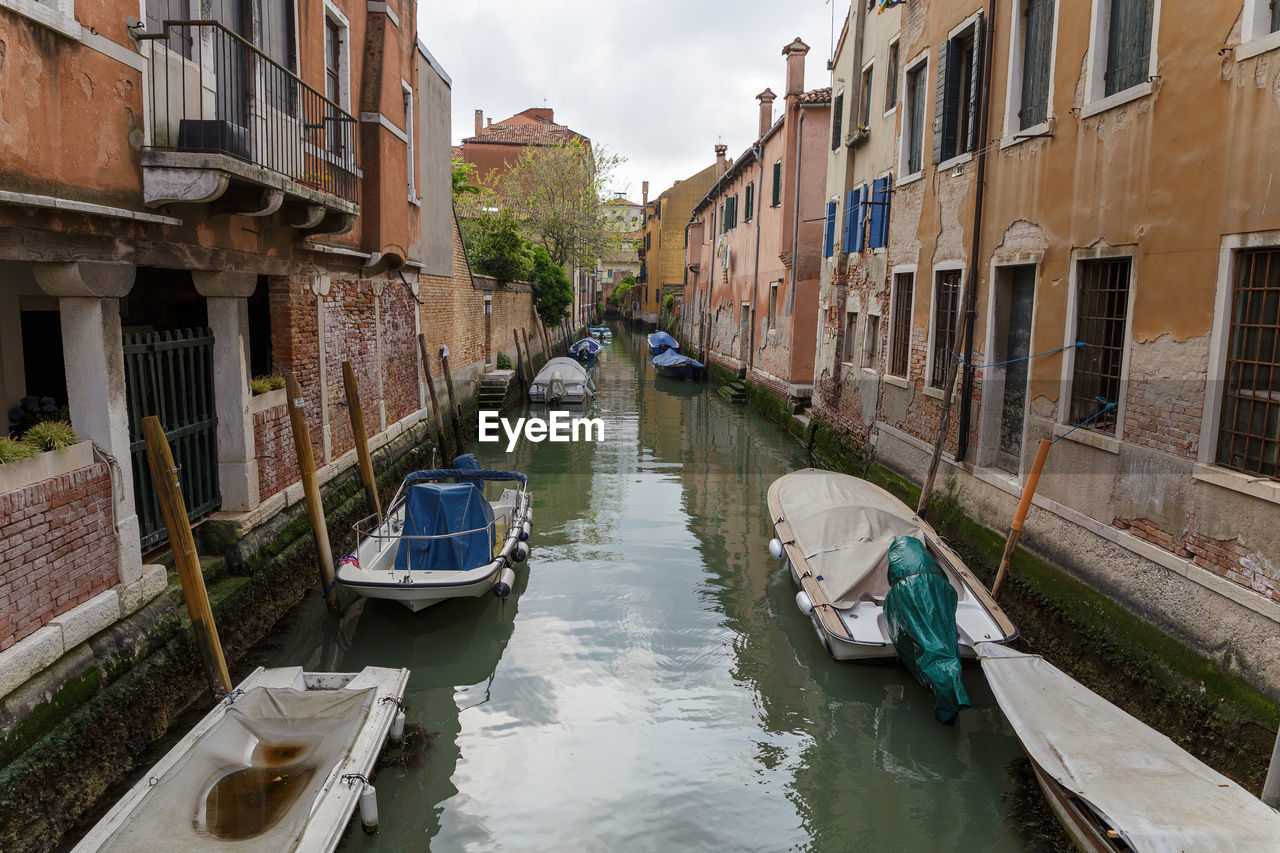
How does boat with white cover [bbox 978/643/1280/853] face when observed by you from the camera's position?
facing away from the viewer and to the left of the viewer

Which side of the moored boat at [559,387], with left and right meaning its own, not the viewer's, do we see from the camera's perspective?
back

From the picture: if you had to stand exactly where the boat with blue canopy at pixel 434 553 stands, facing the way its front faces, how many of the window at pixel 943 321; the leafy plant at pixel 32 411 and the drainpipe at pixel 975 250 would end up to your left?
2

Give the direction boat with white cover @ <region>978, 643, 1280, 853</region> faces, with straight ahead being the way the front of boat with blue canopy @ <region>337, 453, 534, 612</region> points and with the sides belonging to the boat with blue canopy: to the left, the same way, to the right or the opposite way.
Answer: the opposite way

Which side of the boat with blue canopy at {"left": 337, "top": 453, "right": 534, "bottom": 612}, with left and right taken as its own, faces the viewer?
front

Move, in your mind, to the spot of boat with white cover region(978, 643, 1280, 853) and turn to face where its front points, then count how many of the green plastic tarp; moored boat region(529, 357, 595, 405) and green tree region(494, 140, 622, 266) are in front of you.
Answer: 3

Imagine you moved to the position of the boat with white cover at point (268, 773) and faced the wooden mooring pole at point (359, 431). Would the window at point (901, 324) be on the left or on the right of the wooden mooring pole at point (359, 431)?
right
